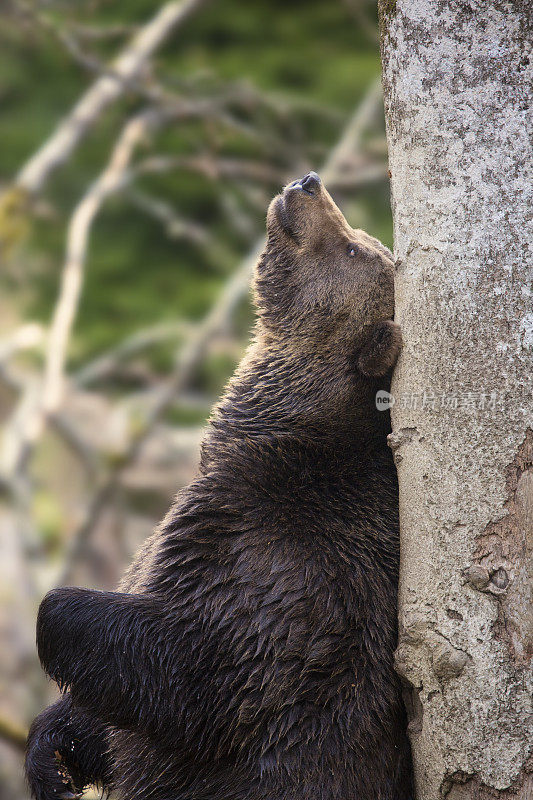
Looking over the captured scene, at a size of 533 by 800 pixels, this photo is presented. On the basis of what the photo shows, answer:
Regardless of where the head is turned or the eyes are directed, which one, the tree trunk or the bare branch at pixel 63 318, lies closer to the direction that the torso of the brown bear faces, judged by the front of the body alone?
the bare branch

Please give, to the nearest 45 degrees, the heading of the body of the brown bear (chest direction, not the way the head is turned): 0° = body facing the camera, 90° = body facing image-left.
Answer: approximately 90°
